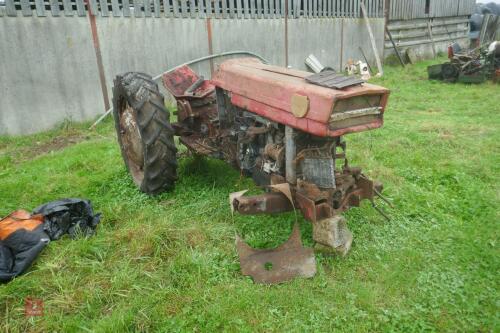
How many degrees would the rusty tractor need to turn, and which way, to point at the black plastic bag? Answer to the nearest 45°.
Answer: approximately 135° to its right

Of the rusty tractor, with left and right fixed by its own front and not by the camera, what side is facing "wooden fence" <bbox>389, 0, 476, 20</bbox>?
left

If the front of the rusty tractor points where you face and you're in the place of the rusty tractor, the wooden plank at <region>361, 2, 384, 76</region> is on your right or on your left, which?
on your left

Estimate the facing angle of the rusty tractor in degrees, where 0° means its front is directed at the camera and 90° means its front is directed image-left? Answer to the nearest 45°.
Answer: approximately 315°
